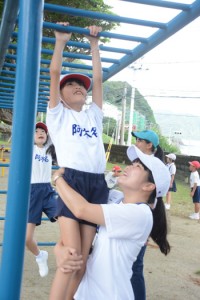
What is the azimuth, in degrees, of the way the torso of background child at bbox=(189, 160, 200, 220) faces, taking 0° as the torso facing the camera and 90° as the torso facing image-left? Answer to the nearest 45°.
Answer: approximately 90°

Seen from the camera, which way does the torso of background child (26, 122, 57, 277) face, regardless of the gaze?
toward the camera

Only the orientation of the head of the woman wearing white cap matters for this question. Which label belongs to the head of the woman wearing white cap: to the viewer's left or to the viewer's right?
to the viewer's left

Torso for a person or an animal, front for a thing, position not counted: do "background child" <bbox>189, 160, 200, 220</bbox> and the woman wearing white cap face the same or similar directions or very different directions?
same or similar directions

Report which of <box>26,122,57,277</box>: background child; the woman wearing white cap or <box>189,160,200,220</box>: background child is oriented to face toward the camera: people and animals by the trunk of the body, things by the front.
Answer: <box>26,122,57,277</box>: background child

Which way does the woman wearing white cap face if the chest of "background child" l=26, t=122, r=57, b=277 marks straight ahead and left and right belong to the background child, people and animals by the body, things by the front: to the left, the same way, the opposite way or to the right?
to the right

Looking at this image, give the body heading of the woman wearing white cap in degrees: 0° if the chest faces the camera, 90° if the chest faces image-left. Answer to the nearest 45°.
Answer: approximately 90°

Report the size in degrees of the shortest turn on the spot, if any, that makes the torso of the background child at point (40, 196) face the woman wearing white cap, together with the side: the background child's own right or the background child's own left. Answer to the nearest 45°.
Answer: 0° — they already face them

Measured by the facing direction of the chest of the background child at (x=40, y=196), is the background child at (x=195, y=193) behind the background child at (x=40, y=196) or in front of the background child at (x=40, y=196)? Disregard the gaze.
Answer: behind

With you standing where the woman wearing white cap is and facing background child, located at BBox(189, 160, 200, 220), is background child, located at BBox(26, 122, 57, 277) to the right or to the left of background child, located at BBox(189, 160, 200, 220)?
left
